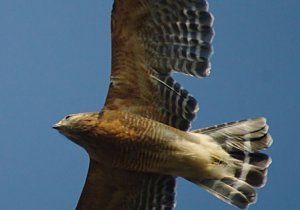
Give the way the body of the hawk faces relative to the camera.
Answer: to the viewer's left
